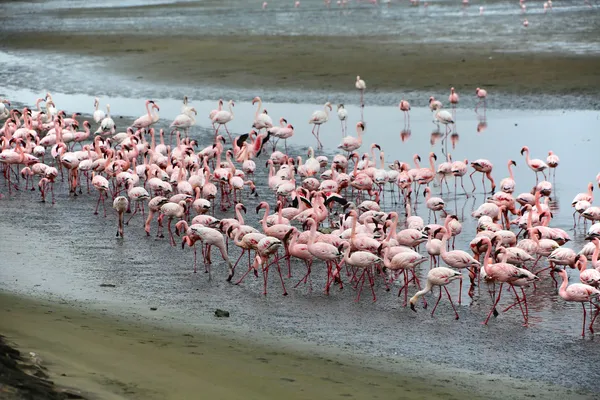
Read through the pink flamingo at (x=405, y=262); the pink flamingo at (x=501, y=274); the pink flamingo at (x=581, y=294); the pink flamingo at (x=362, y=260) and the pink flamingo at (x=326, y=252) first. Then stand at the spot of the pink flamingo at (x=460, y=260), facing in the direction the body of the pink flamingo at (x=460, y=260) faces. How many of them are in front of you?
3

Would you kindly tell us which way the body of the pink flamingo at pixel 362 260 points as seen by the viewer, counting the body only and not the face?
to the viewer's left

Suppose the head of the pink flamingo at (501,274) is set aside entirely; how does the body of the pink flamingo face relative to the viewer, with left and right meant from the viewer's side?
facing to the left of the viewer

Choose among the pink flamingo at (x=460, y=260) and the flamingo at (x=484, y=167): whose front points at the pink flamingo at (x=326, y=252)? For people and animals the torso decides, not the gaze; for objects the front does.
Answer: the pink flamingo at (x=460, y=260)

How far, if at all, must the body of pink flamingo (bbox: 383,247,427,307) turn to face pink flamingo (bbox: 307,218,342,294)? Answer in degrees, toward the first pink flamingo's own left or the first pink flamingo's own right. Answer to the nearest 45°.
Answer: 0° — it already faces it

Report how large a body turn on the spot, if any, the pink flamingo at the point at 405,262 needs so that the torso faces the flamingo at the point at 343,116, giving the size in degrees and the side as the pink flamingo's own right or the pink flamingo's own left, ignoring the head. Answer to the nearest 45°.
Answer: approximately 90° to the pink flamingo's own right

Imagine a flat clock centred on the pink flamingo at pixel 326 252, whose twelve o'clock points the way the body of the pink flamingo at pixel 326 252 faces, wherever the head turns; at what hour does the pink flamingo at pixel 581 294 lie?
the pink flamingo at pixel 581 294 is roughly at 7 o'clock from the pink flamingo at pixel 326 252.

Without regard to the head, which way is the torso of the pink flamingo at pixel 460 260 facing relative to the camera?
to the viewer's left

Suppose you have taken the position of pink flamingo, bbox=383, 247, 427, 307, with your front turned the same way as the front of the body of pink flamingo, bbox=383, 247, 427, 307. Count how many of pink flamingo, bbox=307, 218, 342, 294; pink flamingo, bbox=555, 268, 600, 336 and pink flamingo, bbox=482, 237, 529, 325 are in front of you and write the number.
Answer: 1

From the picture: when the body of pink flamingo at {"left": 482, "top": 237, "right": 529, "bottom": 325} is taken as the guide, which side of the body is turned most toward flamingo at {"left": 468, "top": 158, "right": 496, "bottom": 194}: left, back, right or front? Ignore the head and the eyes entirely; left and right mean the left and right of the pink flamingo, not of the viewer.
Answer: right

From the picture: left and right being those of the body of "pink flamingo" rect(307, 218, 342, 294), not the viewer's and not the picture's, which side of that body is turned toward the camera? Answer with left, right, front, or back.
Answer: left
